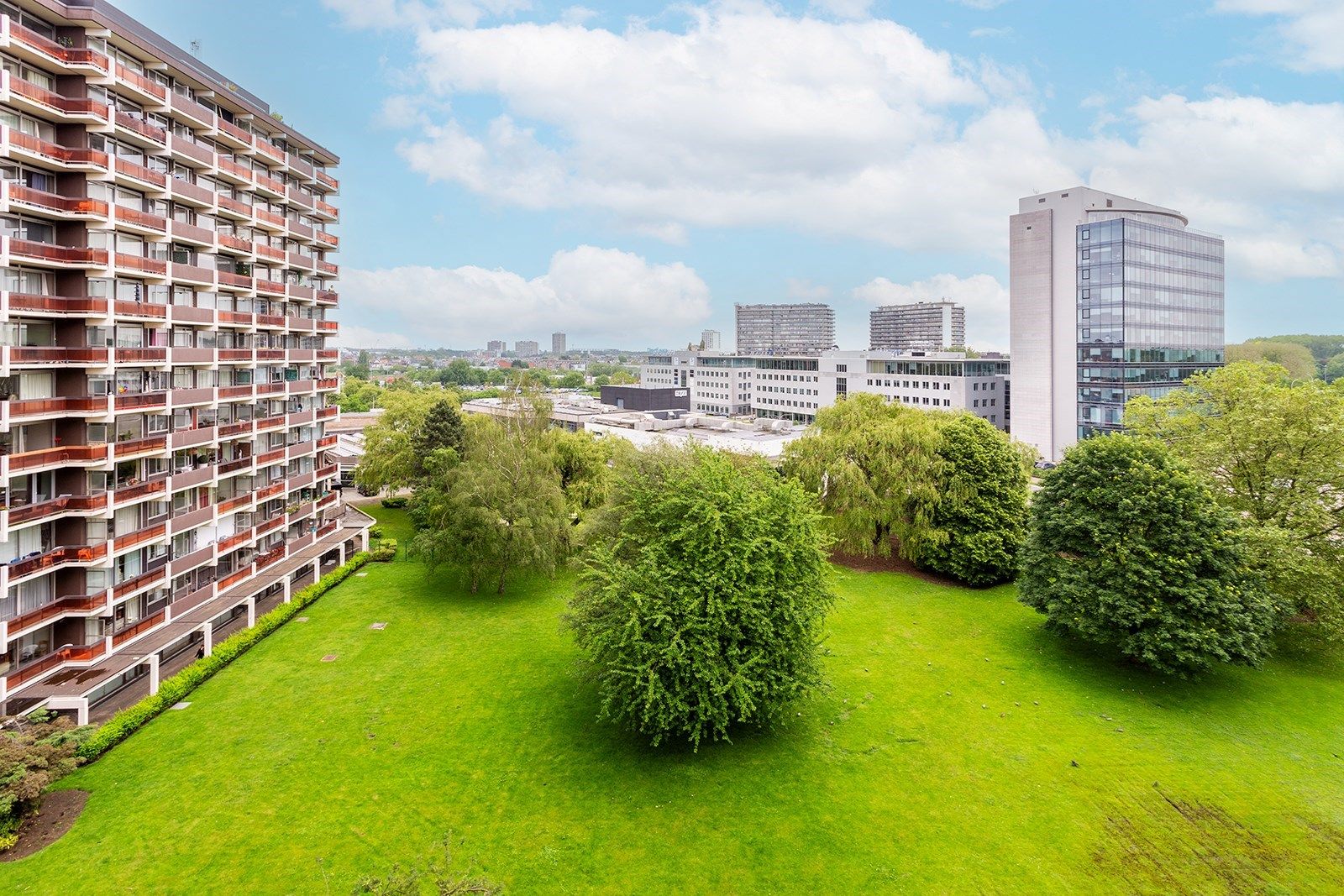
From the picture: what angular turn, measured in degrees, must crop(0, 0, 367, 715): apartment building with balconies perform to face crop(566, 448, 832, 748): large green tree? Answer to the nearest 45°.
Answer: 0° — it already faces it

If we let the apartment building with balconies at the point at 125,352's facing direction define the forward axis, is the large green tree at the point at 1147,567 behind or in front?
in front

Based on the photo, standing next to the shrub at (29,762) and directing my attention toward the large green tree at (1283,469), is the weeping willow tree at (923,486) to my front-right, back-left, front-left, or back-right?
front-left

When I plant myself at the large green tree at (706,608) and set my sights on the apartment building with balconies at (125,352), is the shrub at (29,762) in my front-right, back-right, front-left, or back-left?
front-left

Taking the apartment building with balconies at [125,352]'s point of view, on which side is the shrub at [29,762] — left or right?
on its right

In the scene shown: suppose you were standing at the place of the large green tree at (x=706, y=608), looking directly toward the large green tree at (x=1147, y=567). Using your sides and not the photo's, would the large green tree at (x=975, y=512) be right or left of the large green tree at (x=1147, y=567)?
left

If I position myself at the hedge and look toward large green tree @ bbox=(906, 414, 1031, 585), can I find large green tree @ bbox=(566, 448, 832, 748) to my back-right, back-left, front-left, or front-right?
front-right

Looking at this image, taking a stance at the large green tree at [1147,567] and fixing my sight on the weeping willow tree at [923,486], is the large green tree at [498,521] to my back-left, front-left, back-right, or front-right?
front-left

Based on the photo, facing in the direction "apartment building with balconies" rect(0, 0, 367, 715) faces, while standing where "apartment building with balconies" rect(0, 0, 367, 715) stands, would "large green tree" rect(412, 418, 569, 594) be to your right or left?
on your left
